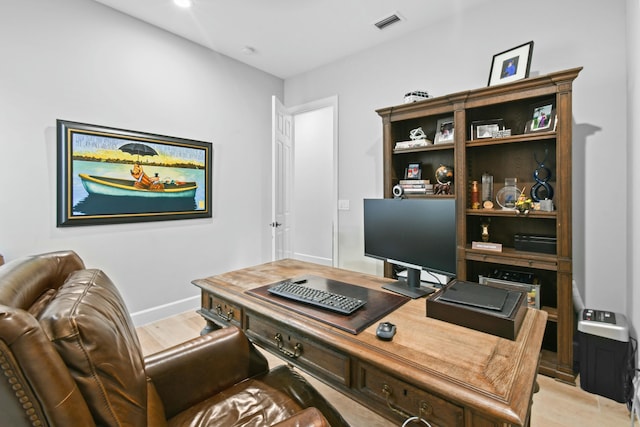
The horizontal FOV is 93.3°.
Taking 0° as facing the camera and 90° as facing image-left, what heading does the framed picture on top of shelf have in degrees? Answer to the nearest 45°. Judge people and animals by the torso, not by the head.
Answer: approximately 45°

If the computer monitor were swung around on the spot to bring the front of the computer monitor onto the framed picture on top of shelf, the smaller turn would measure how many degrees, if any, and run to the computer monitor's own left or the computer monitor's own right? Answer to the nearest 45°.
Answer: approximately 180°

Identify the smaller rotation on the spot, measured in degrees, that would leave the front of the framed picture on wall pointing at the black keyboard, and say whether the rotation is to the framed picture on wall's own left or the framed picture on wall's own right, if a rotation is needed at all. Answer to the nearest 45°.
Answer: approximately 45° to the framed picture on wall's own right

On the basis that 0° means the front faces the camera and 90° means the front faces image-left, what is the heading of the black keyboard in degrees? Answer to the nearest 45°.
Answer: approximately 45°

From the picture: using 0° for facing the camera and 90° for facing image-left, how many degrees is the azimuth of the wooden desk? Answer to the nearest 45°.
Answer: approximately 45°
